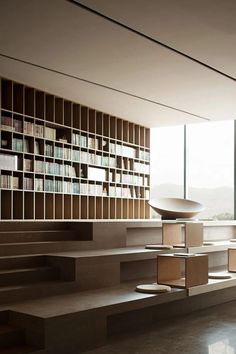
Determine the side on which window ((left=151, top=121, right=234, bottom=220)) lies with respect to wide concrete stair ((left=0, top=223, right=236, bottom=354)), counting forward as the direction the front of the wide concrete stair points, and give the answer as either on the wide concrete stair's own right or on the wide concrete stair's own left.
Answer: on the wide concrete stair's own left

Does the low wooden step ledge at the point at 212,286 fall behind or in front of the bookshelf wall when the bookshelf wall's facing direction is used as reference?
in front

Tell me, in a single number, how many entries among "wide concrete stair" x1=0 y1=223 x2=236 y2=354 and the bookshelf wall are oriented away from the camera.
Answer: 0

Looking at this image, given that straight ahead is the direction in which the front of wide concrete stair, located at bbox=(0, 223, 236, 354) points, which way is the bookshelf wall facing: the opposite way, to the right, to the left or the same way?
the same way

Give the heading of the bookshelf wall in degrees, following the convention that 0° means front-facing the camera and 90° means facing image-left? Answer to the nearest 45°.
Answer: approximately 315°

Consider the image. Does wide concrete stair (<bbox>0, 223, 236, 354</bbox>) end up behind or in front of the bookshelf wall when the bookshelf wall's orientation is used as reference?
in front

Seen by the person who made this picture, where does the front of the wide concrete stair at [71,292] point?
facing the viewer and to the right of the viewer
